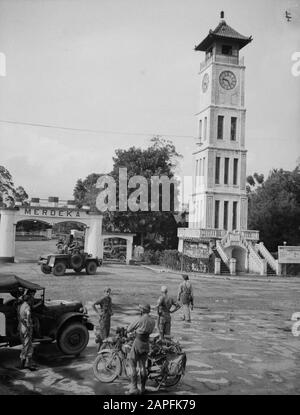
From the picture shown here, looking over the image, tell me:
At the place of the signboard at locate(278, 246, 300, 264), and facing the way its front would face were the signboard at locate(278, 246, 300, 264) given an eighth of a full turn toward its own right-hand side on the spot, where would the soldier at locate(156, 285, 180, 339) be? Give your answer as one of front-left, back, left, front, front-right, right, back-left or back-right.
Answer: front-left

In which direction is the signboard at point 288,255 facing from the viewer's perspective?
toward the camera

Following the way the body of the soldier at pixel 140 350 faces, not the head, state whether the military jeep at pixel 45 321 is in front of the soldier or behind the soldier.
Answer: in front

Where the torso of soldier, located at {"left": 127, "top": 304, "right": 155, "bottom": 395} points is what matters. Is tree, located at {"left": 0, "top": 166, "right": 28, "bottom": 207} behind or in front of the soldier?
in front

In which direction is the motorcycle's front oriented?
to the viewer's left

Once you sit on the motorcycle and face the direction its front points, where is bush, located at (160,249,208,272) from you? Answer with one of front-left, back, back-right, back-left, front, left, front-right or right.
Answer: right

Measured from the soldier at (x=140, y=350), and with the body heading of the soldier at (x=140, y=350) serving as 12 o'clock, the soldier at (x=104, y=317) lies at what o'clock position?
the soldier at (x=104, y=317) is roughly at 1 o'clock from the soldier at (x=140, y=350).

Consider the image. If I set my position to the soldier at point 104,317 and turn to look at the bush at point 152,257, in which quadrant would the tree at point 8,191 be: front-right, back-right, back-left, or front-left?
front-left

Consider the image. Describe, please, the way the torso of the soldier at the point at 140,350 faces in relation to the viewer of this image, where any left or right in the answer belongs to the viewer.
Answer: facing away from the viewer and to the left of the viewer
